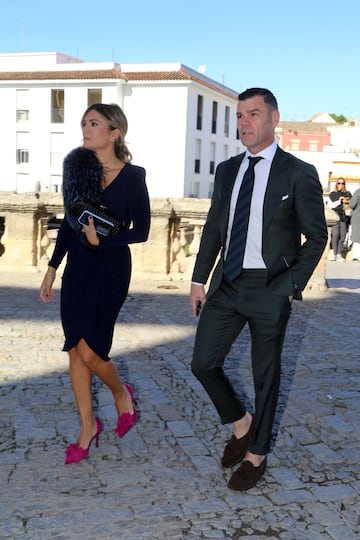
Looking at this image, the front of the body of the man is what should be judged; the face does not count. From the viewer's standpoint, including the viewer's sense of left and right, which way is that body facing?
facing the viewer and to the left of the viewer

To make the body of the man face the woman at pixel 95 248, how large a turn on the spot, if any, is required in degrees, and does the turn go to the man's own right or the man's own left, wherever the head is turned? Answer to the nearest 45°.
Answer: approximately 45° to the man's own right

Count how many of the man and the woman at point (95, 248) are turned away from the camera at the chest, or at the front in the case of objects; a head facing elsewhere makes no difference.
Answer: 0

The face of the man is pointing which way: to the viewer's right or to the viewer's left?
to the viewer's left

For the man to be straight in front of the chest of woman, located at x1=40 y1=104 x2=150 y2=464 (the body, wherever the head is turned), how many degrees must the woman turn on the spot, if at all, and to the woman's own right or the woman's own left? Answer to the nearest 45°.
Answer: approximately 90° to the woman's own left

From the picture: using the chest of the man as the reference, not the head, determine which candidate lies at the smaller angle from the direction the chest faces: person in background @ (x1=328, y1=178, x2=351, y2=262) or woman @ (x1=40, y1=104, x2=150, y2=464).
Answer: the woman
